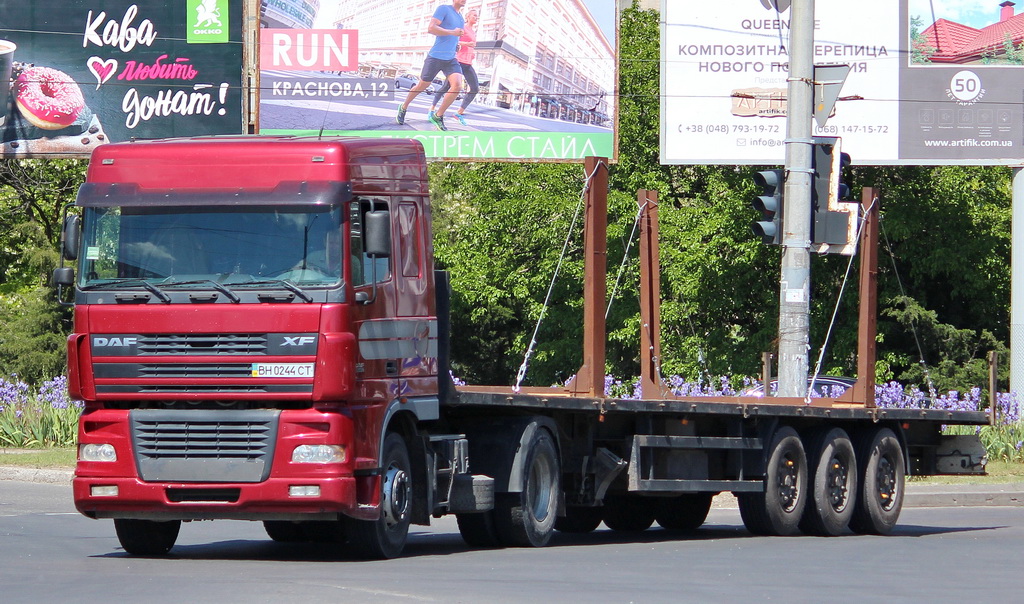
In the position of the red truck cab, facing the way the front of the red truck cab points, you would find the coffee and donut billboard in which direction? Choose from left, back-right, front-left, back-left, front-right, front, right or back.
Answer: back-right

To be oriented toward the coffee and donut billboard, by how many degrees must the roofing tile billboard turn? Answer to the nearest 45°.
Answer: approximately 90° to its right

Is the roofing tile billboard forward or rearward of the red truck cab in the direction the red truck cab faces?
rearward

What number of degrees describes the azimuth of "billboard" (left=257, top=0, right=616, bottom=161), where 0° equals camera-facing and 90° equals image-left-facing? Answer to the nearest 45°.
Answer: approximately 0°

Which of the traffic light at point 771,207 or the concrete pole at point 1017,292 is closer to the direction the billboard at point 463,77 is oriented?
the traffic light

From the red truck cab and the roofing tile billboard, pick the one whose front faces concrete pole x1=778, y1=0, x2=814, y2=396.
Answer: the roofing tile billboard

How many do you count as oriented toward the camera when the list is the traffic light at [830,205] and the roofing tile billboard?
1

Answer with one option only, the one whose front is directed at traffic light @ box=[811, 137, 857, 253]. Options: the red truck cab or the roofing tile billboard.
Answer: the roofing tile billboard

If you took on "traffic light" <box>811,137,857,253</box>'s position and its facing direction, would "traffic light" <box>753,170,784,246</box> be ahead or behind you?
behind
